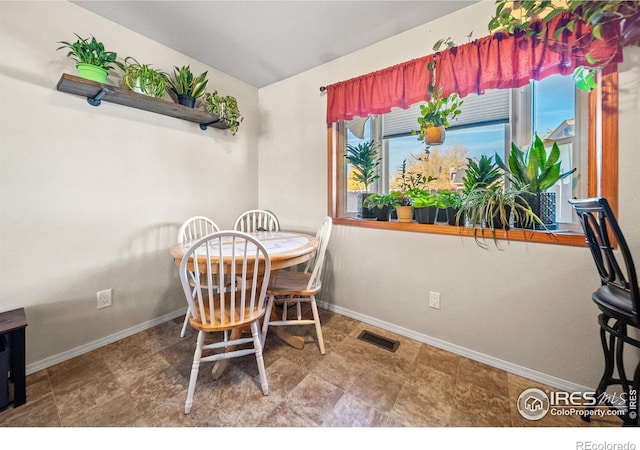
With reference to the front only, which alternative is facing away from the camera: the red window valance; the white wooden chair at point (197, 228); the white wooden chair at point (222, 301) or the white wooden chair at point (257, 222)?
the white wooden chair at point (222, 301)

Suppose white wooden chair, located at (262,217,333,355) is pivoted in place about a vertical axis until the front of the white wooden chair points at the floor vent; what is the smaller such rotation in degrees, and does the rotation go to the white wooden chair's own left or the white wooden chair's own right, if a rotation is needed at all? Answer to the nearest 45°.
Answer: approximately 180°

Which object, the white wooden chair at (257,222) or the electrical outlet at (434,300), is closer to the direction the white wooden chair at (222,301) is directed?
the white wooden chair

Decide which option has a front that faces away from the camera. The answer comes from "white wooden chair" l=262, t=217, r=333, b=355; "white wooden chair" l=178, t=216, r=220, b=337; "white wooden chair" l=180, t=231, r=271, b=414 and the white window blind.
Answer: "white wooden chair" l=180, t=231, r=271, b=414

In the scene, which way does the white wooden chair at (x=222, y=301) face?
away from the camera

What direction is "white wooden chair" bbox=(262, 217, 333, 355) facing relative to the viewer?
to the viewer's left

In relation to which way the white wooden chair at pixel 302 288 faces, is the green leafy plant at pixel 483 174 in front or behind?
behind

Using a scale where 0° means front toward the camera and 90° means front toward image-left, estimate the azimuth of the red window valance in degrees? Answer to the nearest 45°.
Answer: approximately 45°

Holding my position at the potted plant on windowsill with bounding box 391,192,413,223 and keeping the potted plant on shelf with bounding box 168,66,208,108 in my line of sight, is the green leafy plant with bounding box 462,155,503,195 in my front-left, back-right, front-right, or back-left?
back-left

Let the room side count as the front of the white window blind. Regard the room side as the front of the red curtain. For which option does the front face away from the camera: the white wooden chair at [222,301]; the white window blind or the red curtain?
the white wooden chair

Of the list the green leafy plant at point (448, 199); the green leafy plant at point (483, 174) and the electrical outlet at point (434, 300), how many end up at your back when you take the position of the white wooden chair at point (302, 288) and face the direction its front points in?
3

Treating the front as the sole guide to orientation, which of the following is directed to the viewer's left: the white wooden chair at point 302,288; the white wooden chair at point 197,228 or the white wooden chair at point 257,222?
the white wooden chair at point 302,288
